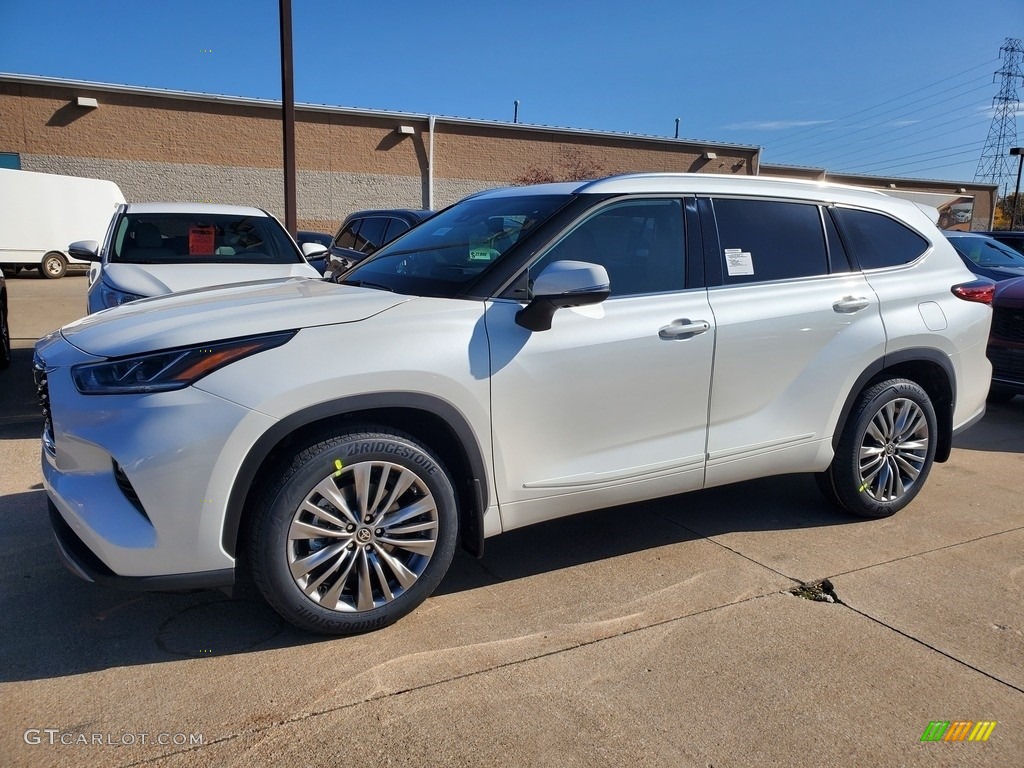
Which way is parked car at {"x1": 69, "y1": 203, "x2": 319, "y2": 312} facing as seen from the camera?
toward the camera

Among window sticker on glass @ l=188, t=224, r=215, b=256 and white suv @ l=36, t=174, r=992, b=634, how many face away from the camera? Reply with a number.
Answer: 0

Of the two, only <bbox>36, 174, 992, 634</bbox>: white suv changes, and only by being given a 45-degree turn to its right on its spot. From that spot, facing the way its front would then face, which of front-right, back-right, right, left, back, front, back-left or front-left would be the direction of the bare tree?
right

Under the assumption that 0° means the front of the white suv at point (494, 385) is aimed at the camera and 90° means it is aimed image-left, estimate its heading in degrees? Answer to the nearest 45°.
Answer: approximately 45°

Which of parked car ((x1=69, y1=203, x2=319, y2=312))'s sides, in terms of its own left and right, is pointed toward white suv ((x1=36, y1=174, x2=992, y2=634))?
front

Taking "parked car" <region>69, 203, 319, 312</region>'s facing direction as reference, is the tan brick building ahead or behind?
behind

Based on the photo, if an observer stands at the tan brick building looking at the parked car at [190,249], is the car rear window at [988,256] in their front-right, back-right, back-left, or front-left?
front-left

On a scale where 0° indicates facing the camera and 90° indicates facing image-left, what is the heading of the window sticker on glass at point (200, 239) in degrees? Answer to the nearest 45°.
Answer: approximately 0°

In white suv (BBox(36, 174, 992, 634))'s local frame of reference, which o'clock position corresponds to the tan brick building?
The tan brick building is roughly at 4 o'clock from the white suv.

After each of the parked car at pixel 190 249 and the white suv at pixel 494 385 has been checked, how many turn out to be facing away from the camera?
0

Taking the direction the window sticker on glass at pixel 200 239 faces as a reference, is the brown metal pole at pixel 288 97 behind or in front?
behind

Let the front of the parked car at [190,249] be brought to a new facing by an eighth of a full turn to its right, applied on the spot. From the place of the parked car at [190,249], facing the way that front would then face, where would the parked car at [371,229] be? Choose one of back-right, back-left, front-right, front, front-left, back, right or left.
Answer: back

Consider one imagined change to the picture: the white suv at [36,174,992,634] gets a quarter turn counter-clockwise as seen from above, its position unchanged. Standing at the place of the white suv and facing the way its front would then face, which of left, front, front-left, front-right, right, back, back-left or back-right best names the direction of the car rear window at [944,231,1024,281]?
left

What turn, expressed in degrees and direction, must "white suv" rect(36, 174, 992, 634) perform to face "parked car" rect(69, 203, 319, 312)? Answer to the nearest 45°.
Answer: approximately 90° to its right

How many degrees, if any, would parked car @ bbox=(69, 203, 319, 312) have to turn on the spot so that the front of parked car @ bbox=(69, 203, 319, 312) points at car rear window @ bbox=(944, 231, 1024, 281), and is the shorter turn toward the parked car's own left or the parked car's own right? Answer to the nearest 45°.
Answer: approximately 90° to the parked car's own left

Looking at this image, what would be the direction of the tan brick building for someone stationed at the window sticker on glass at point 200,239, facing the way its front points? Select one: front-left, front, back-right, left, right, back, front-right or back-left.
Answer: back
